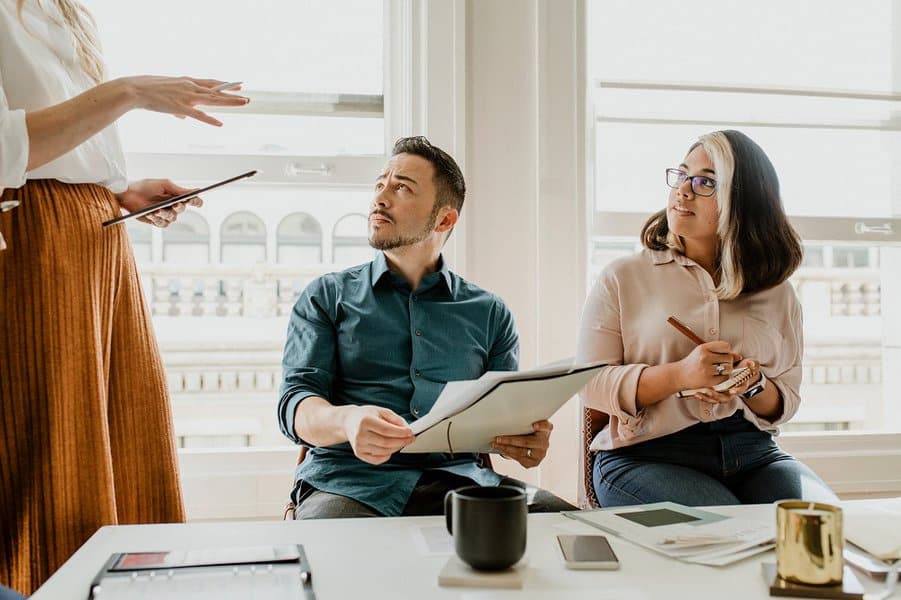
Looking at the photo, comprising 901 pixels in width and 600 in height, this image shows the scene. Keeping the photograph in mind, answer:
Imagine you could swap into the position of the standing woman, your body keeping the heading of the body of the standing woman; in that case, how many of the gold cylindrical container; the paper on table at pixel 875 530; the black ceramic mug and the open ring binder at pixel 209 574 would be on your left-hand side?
0

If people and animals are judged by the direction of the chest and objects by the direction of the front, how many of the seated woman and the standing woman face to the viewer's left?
0

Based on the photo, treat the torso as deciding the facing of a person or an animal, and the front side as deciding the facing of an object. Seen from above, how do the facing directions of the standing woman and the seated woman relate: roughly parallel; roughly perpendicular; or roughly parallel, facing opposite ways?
roughly perpendicular

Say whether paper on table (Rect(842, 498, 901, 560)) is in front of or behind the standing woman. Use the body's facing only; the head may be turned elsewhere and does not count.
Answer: in front

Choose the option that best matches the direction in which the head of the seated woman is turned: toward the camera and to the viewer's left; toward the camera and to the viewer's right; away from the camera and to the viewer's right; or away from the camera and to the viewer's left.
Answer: toward the camera and to the viewer's left

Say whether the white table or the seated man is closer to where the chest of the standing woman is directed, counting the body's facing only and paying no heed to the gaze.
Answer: the seated man

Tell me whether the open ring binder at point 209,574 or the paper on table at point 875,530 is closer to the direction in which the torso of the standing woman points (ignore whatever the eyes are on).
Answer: the paper on table

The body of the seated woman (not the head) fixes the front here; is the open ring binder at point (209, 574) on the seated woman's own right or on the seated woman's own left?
on the seated woman's own right

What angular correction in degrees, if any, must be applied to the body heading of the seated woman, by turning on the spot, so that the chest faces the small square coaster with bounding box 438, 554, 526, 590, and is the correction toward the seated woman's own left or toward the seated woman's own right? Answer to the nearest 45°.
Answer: approximately 45° to the seated woman's own right

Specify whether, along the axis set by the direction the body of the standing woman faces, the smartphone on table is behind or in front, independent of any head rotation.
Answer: in front

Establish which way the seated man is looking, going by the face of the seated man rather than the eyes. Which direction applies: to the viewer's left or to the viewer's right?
to the viewer's left

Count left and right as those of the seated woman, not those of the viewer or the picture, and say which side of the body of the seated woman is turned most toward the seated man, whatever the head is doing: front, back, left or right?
right

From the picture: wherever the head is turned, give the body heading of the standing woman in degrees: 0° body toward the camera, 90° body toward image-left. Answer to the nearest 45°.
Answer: approximately 270°

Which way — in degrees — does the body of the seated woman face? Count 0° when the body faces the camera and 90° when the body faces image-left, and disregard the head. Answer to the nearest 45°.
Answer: approximately 315°

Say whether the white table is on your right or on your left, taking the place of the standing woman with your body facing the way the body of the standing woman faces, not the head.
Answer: on your right

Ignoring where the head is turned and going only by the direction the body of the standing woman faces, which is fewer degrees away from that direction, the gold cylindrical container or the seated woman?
the seated woman

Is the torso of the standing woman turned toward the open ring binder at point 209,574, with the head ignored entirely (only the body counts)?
no

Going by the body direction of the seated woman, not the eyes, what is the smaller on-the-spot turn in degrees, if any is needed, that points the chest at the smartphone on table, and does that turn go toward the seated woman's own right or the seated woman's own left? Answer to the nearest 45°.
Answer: approximately 45° to the seated woman's own right

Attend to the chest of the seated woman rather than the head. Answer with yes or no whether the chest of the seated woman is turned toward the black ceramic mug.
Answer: no
